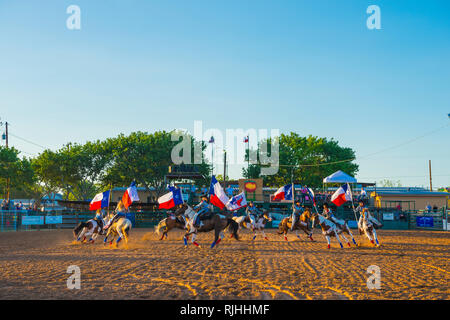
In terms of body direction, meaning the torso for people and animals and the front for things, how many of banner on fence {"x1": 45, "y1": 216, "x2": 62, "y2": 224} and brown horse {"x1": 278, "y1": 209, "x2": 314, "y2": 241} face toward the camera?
1

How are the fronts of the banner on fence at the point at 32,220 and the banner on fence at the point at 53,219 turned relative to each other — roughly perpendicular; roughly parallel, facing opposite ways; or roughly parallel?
roughly parallel

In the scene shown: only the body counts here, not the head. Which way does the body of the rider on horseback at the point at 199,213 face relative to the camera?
to the viewer's left

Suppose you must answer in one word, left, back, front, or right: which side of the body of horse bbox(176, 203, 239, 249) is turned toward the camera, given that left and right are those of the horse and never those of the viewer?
left

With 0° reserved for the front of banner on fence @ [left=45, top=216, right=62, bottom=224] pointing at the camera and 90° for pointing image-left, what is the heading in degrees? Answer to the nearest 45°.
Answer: approximately 0°

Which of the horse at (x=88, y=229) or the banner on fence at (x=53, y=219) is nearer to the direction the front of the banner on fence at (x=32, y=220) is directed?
the horse

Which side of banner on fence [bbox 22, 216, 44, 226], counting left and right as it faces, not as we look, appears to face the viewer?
front

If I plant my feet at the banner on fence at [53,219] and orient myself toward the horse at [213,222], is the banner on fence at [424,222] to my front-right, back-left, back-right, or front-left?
front-left

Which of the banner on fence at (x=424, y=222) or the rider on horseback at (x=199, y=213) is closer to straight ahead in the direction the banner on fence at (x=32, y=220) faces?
the rider on horseback

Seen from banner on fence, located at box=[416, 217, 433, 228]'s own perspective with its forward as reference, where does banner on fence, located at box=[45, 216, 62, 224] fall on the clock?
banner on fence, located at box=[45, 216, 62, 224] is roughly at 2 o'clock from banner on fence, located at box=[416, 217, 433, 228].
